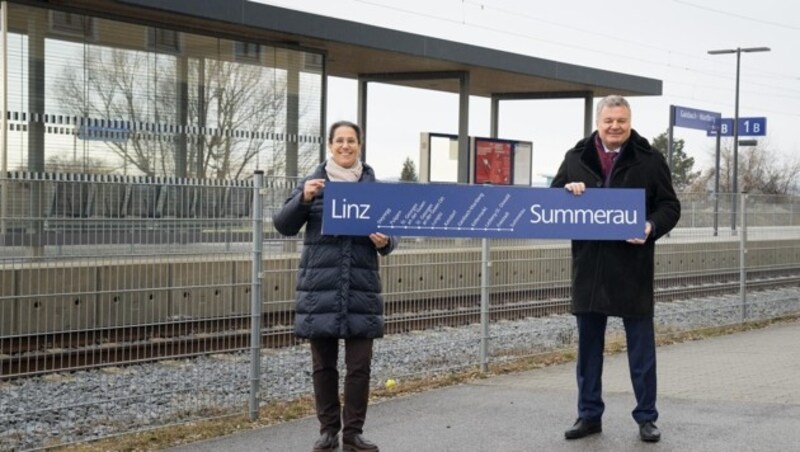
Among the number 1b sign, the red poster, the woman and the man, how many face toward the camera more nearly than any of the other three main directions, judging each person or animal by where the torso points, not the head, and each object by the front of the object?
4

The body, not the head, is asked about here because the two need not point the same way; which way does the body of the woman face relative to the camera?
toward the camera

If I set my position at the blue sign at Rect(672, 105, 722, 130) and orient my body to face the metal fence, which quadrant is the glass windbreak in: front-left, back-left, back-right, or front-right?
front-right

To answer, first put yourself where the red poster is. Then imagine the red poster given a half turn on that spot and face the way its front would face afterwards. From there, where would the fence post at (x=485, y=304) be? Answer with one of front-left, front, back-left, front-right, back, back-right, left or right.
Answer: back

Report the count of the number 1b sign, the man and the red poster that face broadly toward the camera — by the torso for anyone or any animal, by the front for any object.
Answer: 3

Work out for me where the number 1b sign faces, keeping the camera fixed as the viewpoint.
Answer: facing the viewer

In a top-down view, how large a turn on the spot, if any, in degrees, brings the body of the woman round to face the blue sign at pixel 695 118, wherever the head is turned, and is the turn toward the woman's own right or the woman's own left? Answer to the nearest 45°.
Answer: approximately 135° to the woman's own left

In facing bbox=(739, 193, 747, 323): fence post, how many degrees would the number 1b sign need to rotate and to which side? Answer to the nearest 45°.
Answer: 0° — it already faces it

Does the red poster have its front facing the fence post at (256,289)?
yes

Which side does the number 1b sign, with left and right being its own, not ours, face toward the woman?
front

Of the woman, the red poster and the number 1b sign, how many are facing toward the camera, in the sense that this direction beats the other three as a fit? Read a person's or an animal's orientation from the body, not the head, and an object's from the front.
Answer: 3

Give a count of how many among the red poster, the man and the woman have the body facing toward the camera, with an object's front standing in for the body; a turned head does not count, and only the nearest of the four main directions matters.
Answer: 3

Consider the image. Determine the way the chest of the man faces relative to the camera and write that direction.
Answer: toward the camera

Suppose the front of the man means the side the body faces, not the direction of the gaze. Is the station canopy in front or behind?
behind

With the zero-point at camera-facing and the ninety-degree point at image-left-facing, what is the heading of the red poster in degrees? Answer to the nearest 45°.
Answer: approximately 0°

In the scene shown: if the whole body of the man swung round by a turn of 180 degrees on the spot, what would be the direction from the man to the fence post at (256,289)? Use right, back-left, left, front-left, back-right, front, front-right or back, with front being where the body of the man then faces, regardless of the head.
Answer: left
